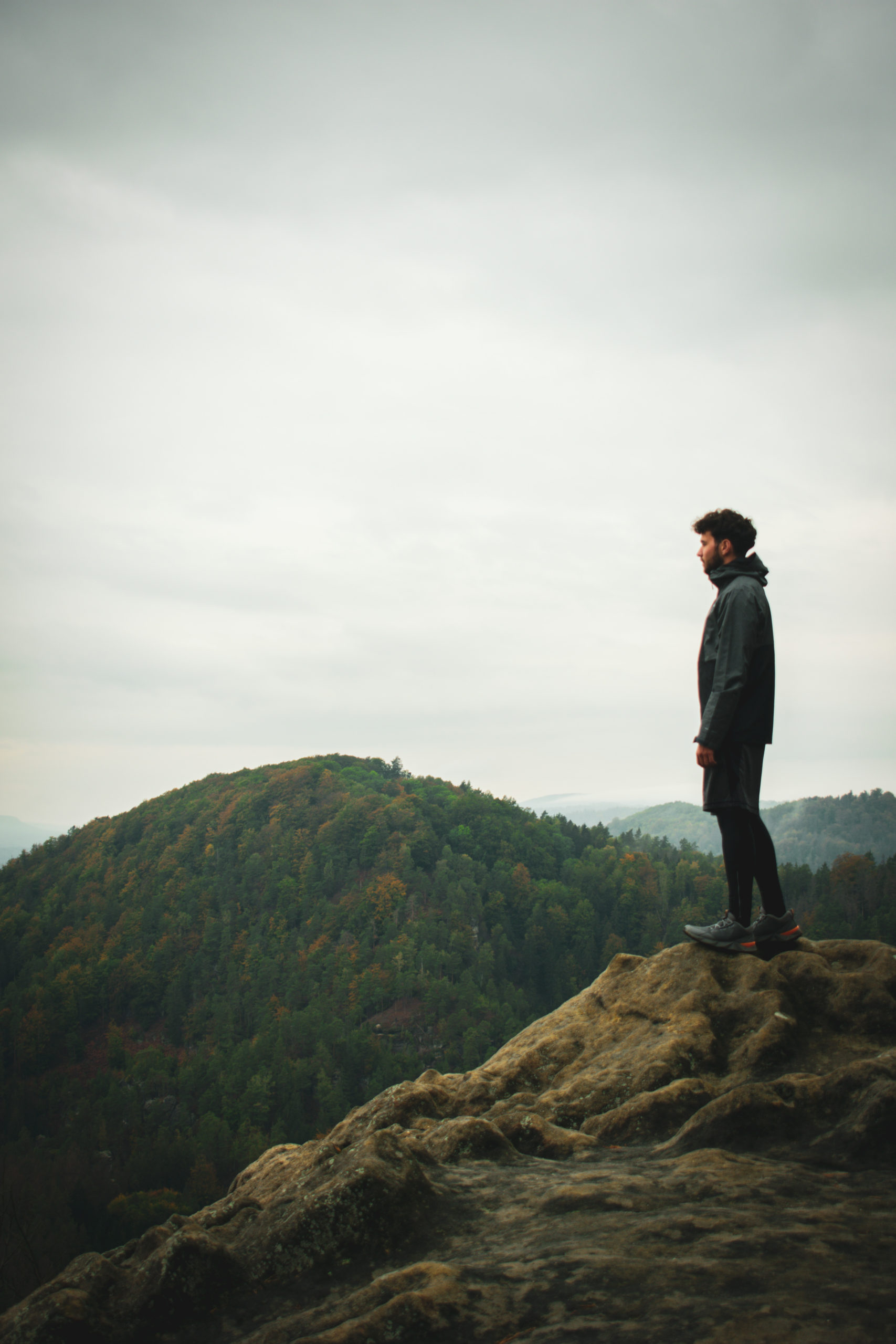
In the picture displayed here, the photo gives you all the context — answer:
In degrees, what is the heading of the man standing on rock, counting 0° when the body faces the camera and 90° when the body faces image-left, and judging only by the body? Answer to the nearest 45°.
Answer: approximately 90°
